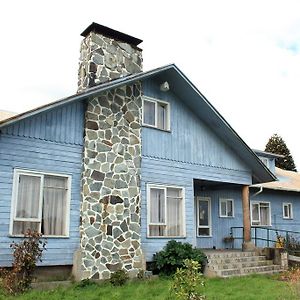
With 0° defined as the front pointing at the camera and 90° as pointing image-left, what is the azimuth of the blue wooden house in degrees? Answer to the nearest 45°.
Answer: approximately 315°

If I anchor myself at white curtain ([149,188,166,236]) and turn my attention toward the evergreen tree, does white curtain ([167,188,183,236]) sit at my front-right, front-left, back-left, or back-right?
front-right

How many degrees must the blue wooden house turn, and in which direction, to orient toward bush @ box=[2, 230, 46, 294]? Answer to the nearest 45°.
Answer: approximately 90° to its right

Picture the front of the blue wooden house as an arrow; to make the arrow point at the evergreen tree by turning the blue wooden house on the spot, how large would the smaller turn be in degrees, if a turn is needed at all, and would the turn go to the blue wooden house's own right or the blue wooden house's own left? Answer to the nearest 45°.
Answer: approximately 90° to the blue wooden house's own left

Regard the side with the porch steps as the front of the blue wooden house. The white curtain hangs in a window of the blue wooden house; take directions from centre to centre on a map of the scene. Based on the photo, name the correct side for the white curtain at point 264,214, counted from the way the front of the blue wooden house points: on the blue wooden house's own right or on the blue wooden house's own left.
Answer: on the blue wooden house's own left
